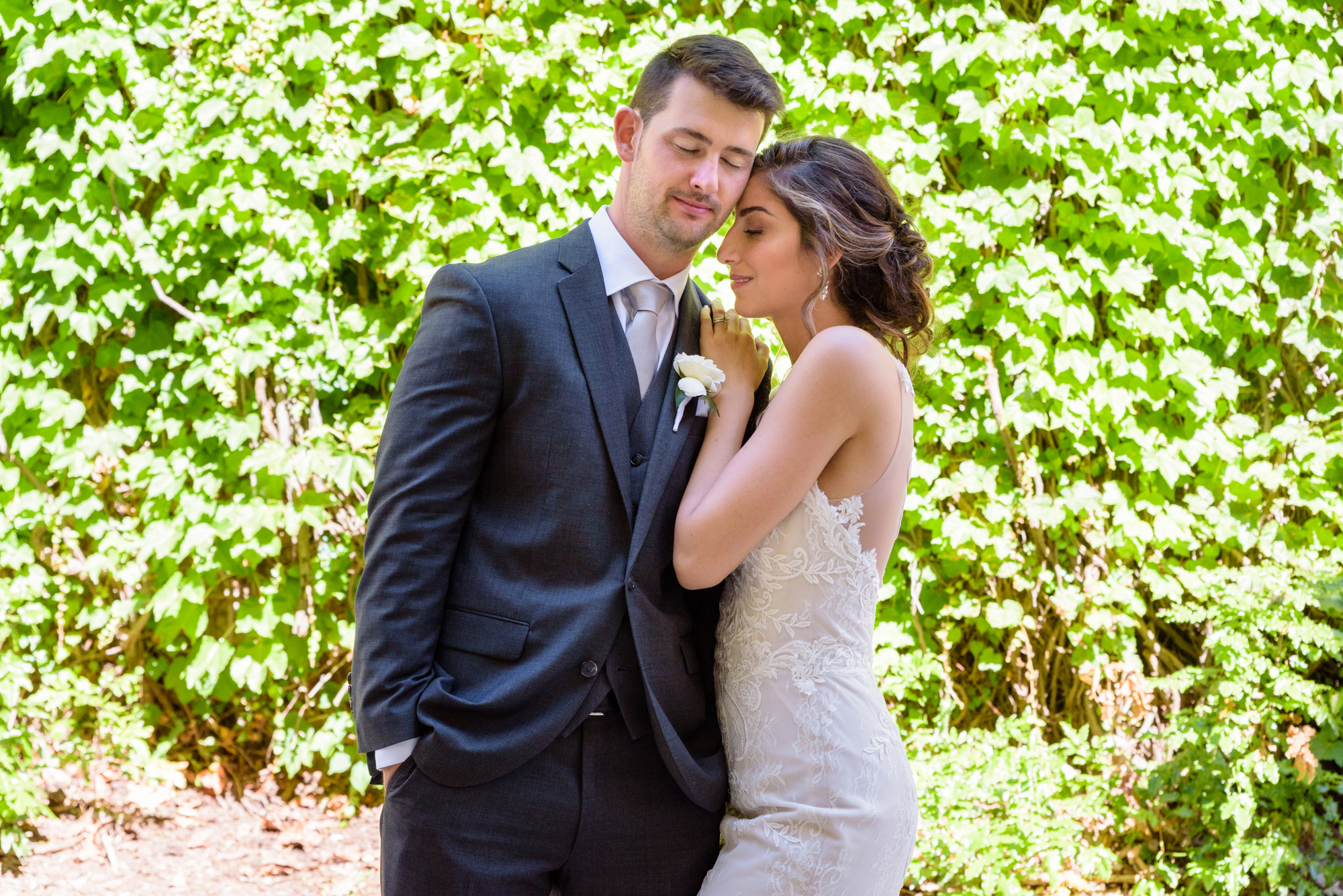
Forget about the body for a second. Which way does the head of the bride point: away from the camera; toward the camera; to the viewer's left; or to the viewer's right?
to the viewer's left

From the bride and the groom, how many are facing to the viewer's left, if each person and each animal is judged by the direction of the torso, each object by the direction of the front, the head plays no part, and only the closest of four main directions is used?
1

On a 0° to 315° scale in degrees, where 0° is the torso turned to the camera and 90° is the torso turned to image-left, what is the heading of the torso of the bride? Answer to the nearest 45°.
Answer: approximately 90°

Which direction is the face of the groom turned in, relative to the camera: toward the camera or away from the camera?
toward the camera

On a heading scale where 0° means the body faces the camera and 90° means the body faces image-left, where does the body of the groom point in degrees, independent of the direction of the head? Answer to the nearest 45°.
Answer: approximately 315°
